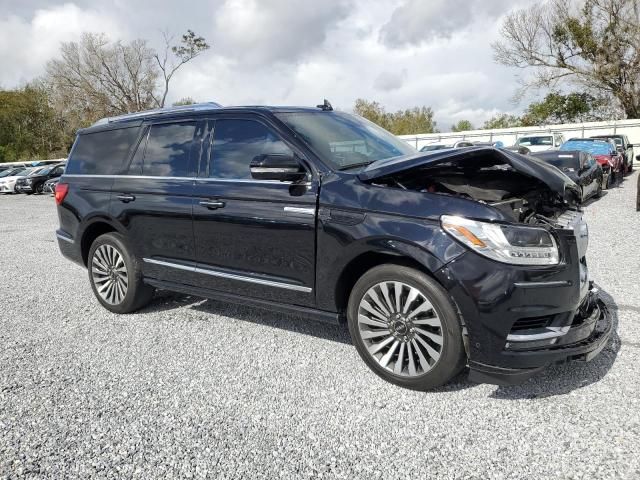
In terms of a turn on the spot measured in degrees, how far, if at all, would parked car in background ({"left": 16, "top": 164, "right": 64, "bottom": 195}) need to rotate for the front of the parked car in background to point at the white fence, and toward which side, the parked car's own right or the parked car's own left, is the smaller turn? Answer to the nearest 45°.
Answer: approximately 135° to the parked car's own left

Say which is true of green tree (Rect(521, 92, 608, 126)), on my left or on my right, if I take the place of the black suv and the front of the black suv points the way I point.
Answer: on my left

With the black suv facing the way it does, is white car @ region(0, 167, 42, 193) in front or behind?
behind

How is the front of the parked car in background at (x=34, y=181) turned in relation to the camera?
facing the viewer and to the left of the viewer

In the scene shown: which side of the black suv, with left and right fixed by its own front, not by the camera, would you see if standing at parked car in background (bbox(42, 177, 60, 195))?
back

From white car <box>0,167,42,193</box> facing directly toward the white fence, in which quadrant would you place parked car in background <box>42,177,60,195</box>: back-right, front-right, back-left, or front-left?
front-right

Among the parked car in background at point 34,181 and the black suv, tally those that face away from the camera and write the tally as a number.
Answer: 0

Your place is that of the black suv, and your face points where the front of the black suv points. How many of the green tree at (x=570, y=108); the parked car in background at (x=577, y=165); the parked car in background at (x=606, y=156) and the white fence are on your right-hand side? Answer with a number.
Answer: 0
